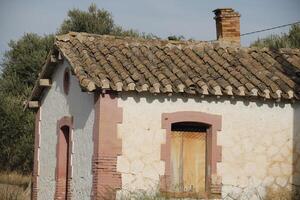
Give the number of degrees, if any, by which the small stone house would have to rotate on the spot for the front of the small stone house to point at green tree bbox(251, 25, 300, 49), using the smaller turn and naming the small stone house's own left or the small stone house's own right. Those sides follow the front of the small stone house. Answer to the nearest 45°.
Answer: approximately 180°

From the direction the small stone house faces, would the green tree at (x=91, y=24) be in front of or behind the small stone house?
behind

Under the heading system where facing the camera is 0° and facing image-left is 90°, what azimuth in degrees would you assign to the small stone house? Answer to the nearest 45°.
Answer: approximately 0°

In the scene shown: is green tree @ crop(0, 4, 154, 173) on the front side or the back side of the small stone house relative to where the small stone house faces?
on the back side
